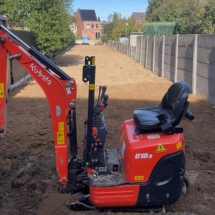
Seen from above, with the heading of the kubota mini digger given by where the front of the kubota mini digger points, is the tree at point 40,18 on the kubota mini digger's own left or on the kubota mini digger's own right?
on the kubota mini digger's own right

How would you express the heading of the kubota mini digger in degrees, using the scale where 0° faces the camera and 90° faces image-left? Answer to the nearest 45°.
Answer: approximately 90°
